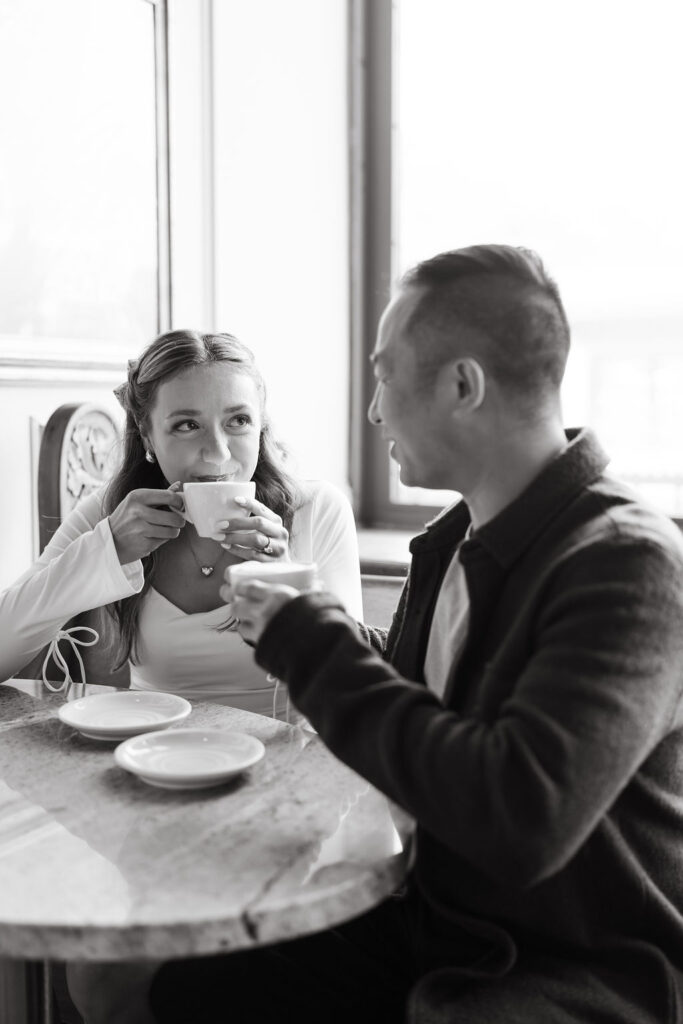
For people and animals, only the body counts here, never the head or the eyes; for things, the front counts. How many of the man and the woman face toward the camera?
1

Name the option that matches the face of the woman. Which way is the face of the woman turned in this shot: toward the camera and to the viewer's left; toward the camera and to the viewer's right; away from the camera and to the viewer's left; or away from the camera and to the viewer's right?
toward the camera and to the viewer's right

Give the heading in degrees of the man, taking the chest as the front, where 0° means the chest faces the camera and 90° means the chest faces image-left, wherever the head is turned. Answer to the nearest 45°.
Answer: approximately 90°

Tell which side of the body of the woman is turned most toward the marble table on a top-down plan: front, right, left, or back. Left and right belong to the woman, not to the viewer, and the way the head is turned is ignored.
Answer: front

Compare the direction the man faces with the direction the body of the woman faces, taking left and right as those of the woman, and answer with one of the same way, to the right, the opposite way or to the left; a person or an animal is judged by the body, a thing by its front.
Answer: to the right

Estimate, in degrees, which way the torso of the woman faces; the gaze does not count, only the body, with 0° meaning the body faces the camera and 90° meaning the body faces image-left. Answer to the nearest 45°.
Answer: approximately 0°

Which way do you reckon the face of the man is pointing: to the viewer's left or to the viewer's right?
to the viewer's left
